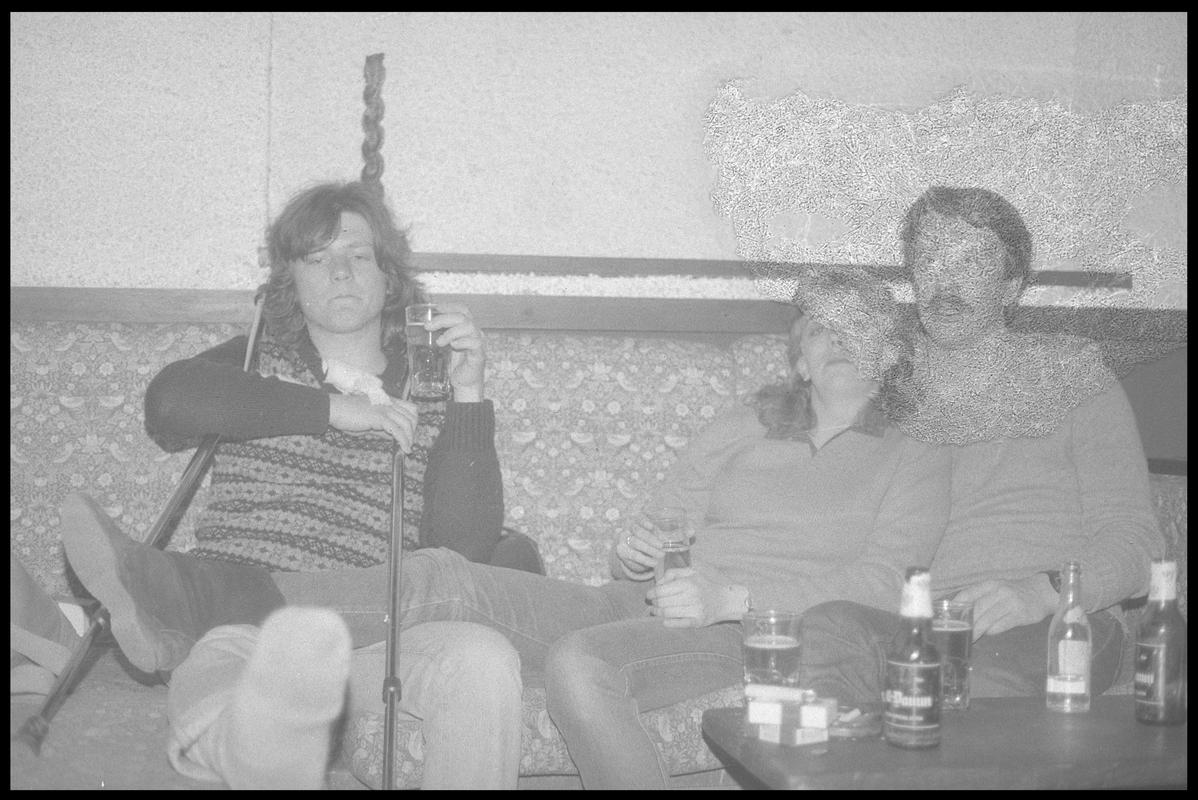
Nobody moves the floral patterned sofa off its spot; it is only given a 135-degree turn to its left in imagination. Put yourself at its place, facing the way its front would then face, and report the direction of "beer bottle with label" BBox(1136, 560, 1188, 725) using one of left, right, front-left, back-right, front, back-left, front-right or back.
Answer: right

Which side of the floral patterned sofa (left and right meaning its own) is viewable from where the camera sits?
front

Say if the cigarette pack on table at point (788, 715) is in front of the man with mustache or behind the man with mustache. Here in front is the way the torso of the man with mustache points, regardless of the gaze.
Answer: in front

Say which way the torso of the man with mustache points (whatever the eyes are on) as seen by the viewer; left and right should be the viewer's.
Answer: facing the viewer and to the left of the viewer
